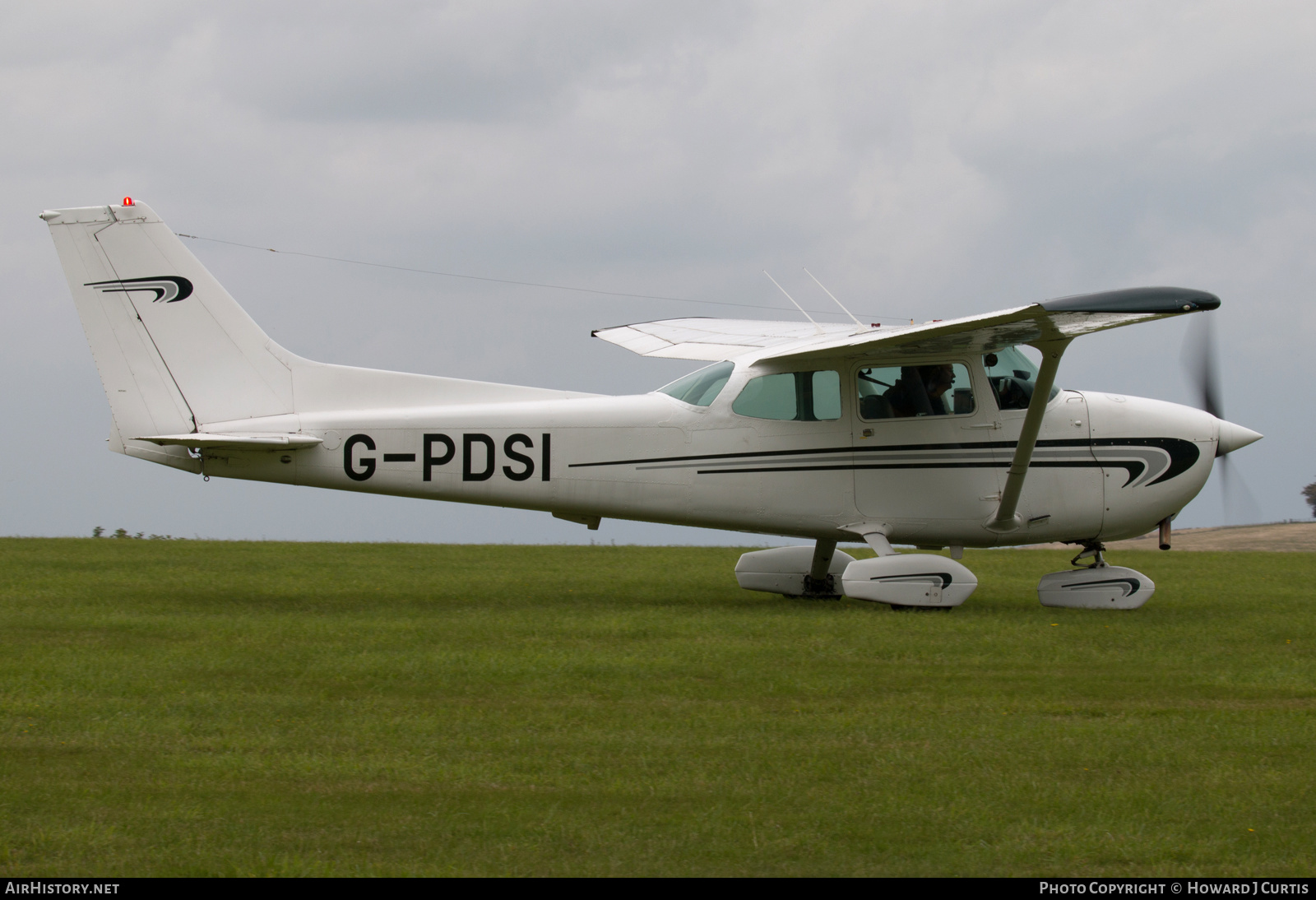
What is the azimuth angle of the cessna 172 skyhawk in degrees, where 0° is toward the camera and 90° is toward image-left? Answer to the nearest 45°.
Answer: approximately 270°

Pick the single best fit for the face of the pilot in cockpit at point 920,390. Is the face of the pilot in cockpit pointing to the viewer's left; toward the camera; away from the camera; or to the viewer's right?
to the viewer's right
